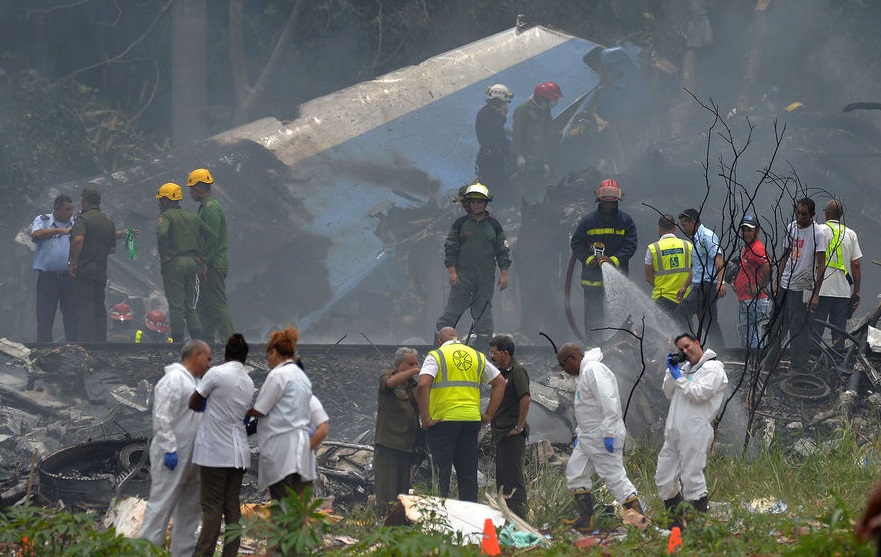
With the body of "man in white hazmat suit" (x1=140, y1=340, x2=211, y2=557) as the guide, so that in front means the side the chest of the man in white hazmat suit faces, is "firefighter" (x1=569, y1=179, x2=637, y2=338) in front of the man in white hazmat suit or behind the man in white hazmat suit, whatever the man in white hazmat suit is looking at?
in front

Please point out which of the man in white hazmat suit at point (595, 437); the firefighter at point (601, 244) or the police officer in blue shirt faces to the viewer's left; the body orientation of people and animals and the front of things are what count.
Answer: the man in white hazmat suit

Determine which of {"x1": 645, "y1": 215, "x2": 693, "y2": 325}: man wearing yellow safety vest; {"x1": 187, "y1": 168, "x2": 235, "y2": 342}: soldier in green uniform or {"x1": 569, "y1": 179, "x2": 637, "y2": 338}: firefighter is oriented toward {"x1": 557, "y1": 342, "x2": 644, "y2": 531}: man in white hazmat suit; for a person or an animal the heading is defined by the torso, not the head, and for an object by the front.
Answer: the firefighter

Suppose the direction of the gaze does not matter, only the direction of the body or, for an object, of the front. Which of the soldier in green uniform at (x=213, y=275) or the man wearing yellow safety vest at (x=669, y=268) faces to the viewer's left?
the soldier in green uniform

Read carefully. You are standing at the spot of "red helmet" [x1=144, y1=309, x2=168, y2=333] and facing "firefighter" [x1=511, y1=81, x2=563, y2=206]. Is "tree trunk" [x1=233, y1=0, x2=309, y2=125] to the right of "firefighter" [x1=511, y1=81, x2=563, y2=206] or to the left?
left

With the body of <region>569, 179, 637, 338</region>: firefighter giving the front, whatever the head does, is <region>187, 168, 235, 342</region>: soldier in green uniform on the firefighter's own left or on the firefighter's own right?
on the firefighter's own right

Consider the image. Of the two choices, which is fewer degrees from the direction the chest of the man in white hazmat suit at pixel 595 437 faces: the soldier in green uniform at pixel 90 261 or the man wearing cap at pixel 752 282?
the soldier in green uniform

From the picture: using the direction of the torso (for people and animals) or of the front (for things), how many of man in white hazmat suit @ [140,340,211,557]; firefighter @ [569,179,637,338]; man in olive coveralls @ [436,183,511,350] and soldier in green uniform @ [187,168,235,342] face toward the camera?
2

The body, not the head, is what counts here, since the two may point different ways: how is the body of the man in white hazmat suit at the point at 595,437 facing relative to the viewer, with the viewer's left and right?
facing to the left of the viewer

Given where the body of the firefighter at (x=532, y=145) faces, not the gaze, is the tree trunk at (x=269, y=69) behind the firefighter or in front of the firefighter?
behind
